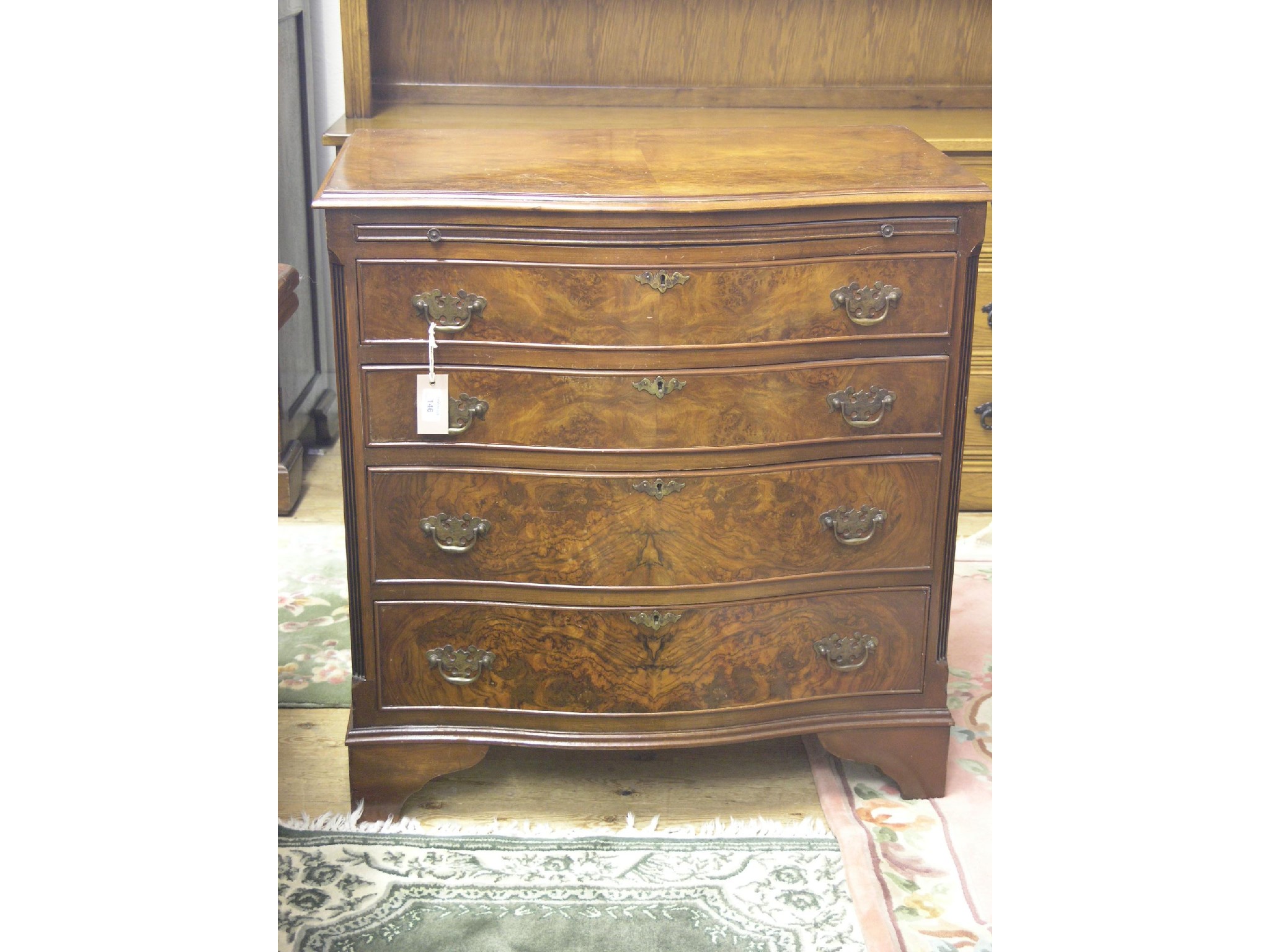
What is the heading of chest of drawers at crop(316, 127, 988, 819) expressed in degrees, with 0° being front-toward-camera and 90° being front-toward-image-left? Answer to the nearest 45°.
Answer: approximately 0°
